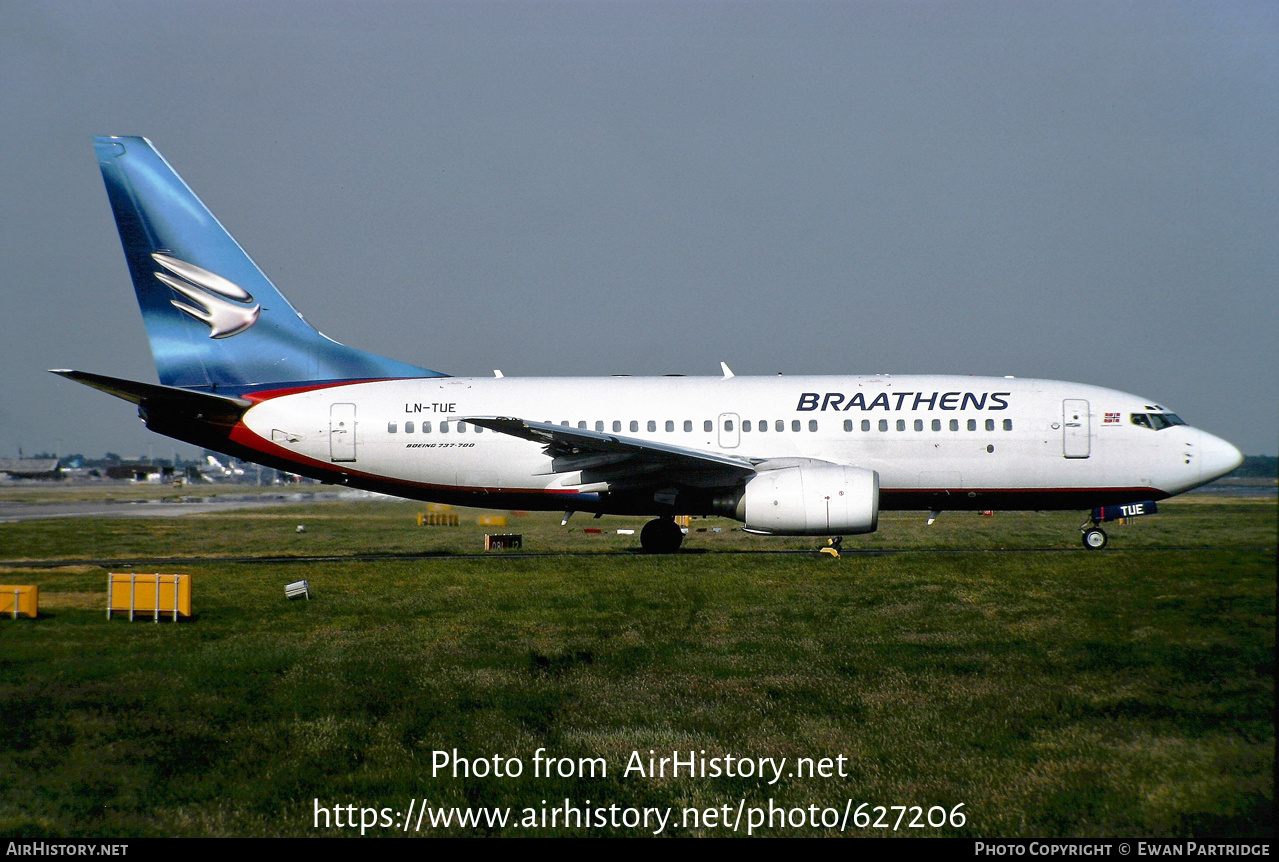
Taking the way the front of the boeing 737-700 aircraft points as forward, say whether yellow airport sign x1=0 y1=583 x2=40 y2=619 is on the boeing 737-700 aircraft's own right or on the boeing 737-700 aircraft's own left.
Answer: on the boeing 737-700 aircraft's own right

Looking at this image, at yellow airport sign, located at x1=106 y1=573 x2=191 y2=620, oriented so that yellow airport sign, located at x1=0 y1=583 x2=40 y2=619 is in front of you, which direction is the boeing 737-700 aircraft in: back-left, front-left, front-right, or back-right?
back-right

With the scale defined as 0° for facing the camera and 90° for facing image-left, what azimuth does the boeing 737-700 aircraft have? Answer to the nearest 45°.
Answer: approximately 270°

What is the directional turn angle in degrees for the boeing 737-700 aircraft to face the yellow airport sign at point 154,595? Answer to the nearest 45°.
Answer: approximately 135° to its right

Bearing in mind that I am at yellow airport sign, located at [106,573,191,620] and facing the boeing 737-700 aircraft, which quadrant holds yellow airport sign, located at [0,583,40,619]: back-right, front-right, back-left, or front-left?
back-left
